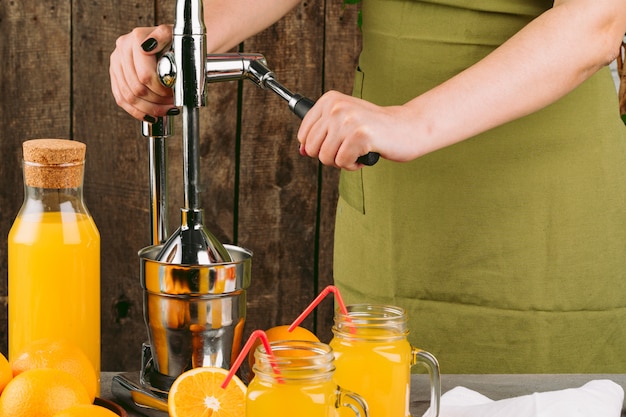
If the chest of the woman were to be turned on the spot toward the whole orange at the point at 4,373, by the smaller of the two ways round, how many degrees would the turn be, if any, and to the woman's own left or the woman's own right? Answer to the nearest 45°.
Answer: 0° — they already face it

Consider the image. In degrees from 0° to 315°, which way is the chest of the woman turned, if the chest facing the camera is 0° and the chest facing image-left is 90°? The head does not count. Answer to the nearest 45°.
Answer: approximately 45°

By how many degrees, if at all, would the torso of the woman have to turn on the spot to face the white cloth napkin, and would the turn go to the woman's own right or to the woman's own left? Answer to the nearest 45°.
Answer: approximately 45° to the woman's own left
